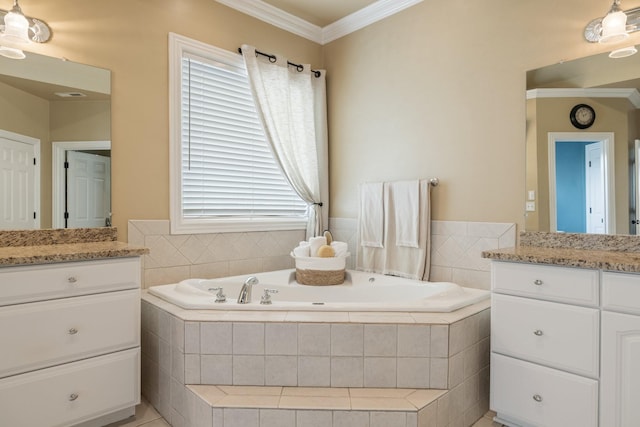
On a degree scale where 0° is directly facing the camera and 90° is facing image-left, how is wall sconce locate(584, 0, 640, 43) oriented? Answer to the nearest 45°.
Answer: approximately 45°

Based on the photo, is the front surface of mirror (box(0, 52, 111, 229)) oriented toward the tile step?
yes

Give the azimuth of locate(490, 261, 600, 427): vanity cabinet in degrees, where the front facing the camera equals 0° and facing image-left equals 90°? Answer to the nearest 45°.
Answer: approximately 45°

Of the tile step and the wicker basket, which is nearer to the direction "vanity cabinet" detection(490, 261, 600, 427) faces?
the tile step

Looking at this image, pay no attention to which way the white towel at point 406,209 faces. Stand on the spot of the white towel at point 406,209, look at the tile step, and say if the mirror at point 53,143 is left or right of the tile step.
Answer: right

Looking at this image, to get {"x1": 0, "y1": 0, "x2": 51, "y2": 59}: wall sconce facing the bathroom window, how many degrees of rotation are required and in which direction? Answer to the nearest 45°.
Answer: approximately 45° to its left

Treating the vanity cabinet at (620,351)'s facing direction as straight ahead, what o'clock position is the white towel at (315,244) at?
The white towel is roughly at 2 o'clock from the vanity cabinet.

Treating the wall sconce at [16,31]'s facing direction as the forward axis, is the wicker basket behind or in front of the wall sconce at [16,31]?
in front

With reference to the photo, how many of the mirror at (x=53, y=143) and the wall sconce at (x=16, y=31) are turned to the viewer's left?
0

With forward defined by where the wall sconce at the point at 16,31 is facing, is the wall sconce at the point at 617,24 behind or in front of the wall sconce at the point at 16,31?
in front

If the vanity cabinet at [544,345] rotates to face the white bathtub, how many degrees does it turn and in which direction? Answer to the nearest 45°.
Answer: approximately 45° to its right

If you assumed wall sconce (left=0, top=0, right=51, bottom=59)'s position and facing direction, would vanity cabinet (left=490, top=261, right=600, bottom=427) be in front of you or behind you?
in front
